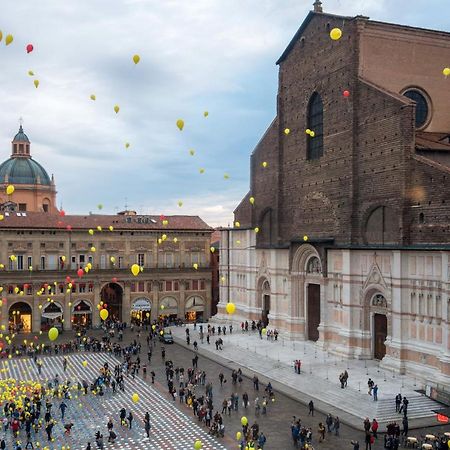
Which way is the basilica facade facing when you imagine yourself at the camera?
facing the viewer and to the left of the viewer
